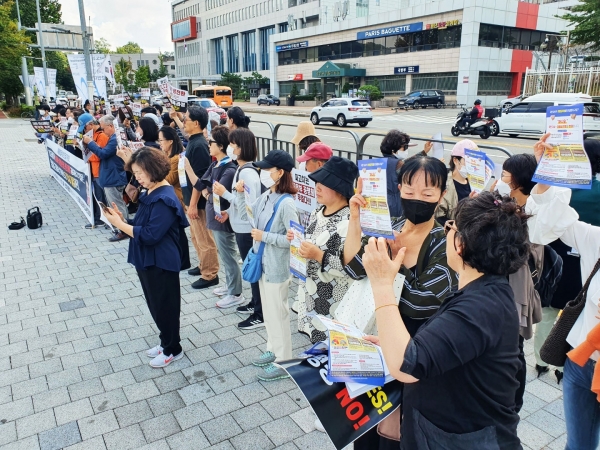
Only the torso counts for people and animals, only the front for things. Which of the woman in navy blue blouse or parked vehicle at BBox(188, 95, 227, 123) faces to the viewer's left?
the woman in navy blue blouse

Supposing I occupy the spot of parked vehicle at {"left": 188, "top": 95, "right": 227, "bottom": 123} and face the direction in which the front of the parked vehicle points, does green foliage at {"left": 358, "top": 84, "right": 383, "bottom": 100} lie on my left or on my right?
on my left

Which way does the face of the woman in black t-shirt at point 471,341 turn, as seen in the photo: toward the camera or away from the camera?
away from the camera

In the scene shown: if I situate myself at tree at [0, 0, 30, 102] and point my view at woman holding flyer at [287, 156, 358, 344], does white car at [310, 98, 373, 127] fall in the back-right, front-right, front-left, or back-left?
front-left

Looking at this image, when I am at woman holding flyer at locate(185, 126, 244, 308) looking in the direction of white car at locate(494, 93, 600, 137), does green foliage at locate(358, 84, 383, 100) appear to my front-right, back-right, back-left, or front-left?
front-left

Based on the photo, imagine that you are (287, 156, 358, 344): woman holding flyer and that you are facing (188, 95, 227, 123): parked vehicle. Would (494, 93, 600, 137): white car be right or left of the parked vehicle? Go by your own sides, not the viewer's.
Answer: right

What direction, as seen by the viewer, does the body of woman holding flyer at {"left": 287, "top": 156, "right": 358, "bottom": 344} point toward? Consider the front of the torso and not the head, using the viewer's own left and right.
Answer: facing the viewer and to the left of the viewer

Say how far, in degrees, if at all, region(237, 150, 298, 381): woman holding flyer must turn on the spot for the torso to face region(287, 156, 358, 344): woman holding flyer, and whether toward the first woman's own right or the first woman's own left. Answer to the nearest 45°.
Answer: approximately 135° to the first woman's own left

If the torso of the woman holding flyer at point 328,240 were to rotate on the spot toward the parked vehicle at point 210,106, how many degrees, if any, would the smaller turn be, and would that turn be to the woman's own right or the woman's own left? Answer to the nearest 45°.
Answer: approximately 135° to the woman's own right

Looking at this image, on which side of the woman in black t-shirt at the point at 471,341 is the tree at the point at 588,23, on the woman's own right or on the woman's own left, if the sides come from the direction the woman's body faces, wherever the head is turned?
on the woman's own right
